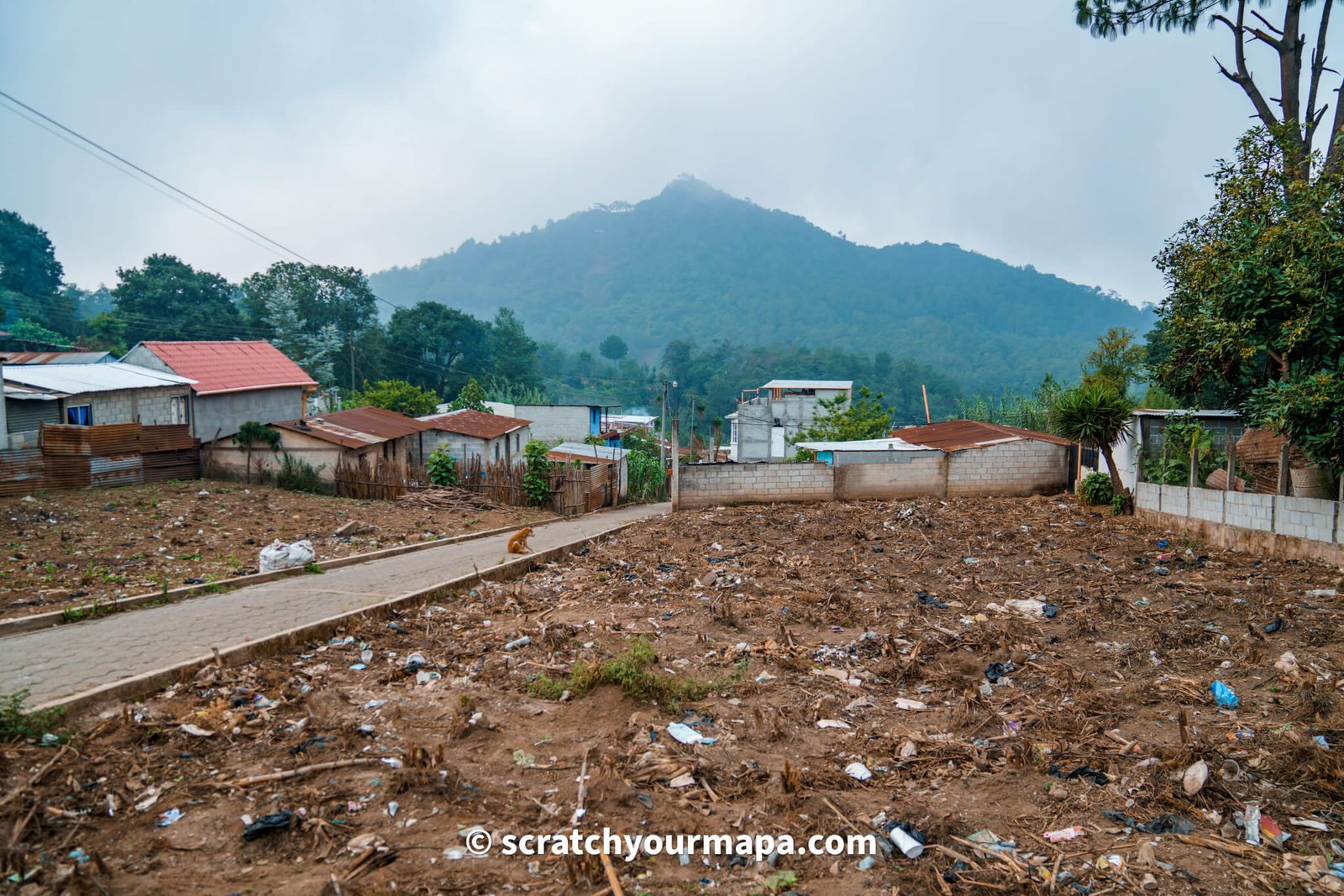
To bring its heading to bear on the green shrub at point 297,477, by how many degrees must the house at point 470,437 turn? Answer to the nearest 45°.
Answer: approximately 90° to its right

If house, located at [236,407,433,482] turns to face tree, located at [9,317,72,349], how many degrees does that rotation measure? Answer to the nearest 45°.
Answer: approximately 180°

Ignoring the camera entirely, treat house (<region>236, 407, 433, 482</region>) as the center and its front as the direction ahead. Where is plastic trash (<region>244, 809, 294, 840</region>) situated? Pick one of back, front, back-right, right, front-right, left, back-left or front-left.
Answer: front-right

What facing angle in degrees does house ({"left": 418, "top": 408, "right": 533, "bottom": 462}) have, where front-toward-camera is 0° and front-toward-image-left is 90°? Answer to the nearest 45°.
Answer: approximately 315°

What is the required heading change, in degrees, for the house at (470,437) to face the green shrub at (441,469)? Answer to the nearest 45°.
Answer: approximately 45° to its right

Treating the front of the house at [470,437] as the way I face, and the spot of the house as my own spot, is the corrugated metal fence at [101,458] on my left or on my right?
on my right

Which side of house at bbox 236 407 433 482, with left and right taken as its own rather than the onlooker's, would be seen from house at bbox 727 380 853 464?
left

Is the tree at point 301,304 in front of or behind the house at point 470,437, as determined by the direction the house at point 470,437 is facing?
behind

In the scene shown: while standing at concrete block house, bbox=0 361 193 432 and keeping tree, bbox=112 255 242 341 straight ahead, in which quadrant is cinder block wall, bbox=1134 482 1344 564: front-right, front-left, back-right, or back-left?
back-right

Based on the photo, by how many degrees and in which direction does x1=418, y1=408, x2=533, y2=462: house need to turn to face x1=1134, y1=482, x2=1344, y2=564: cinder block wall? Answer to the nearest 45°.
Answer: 0° — it already faces it

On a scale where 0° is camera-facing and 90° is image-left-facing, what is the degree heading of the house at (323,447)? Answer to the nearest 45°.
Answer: approximately 315°
